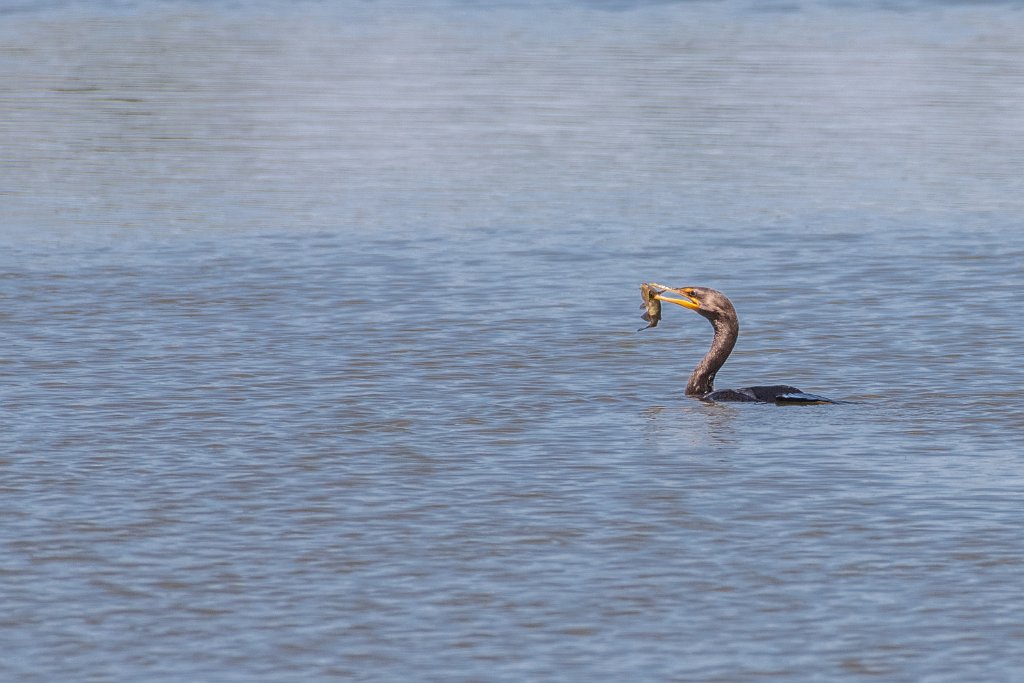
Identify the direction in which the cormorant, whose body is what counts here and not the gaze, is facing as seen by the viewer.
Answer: to the viewer's left
